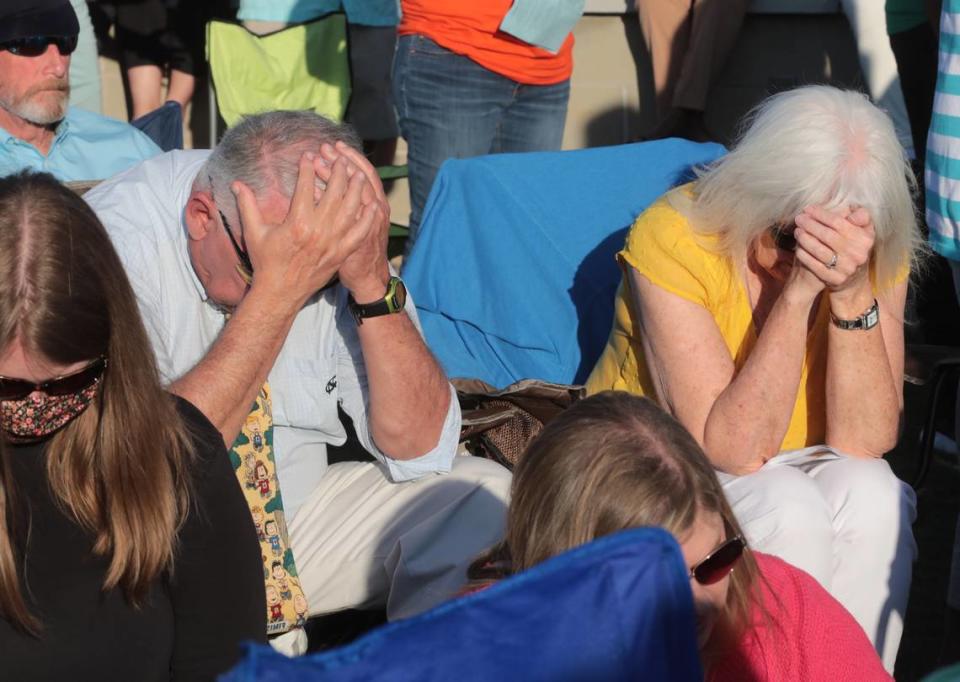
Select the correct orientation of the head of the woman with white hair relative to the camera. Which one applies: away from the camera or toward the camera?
toward the camera

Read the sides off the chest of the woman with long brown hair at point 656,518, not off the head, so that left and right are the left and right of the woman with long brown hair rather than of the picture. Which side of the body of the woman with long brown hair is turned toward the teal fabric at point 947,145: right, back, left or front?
left

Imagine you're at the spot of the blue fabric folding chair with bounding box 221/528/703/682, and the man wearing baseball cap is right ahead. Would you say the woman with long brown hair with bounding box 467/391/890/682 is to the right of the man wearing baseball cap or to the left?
right

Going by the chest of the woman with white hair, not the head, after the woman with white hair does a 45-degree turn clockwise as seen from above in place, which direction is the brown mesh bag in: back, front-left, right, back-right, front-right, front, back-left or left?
right

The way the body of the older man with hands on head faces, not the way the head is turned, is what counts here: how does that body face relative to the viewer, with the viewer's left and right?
facing the viewer and to the right of the viewer

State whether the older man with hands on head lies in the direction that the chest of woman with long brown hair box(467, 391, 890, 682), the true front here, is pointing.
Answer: no

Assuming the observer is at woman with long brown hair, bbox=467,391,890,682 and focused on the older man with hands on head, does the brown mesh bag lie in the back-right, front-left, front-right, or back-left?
front-right

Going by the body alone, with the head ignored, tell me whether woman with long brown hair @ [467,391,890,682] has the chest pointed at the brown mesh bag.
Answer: no

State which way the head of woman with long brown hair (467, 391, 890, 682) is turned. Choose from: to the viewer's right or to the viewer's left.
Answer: to the viewer's right

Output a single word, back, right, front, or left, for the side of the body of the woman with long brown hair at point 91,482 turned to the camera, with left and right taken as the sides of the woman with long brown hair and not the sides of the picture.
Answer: front

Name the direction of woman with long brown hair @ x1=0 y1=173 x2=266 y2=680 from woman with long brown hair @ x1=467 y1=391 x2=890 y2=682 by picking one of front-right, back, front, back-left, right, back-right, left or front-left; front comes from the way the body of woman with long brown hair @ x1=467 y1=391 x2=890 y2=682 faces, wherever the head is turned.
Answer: back-right

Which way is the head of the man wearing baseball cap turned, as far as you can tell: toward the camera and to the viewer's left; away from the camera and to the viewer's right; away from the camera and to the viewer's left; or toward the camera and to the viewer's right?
toward the camera and to the viewer's right

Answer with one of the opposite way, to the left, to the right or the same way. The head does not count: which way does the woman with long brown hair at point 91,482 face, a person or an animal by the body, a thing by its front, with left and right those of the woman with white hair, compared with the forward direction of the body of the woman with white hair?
the same way

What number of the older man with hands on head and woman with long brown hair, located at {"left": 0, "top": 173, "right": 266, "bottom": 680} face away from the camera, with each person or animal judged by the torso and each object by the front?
0

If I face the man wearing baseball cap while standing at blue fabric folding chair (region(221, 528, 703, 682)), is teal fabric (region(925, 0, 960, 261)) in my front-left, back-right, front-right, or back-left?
front-right

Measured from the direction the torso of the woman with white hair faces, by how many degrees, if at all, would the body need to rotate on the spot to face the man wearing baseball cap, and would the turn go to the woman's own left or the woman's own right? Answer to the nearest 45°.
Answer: approximately 135° to the woman's own right
